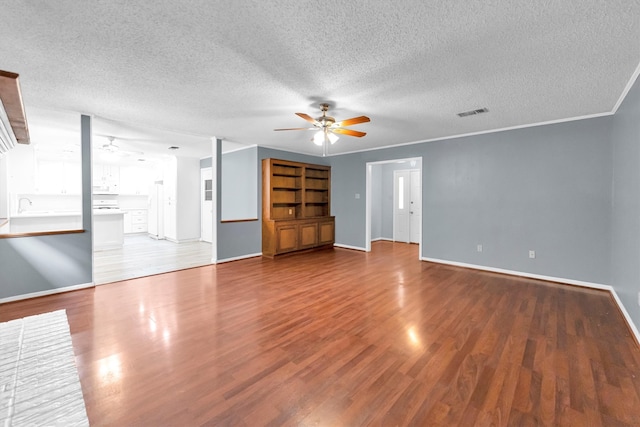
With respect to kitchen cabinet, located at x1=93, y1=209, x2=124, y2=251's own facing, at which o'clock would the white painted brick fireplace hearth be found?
The white painted brick fireplace hearth is roughly at 12 o'clock from the kitchen cabinet.

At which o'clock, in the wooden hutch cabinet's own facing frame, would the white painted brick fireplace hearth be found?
The white painted brick fireplace hearth is roughly at 2 o'clock from the wooden hutch cabinet.

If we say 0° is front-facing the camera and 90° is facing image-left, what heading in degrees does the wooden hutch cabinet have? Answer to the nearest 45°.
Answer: approximately 315°

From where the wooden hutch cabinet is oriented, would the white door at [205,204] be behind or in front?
behind

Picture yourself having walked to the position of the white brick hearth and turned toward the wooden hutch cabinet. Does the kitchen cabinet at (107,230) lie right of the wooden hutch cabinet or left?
left

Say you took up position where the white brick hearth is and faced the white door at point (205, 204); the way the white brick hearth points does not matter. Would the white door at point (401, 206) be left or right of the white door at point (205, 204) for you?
right

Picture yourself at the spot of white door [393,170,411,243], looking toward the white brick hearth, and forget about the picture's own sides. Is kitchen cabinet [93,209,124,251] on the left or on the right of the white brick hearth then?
right

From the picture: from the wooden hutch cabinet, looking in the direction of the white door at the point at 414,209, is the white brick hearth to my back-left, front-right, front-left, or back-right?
back-right

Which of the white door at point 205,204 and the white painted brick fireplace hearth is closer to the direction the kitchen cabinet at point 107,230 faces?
the white painted brick fireplace hearth

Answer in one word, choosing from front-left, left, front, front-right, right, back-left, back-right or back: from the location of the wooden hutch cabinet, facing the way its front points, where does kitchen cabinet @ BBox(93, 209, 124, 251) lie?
back-right

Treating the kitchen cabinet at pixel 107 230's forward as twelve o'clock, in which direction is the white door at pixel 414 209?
The white door is roughly at 10 o'clock from the kitchen cabinet.

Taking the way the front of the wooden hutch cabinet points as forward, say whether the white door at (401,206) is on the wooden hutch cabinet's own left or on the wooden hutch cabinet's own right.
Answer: on the wooden hutch cabinet's own left
